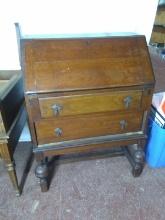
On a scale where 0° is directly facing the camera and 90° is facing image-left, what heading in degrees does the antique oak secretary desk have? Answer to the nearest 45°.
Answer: approximately 0°
